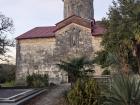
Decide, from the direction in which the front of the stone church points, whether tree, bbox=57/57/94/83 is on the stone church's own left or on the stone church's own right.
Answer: on the stone church's own left

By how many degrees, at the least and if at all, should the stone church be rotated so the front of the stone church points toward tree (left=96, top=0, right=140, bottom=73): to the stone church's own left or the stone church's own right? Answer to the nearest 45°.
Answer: approximately 90° to the stone church's own left

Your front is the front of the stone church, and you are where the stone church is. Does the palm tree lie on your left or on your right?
on your left
